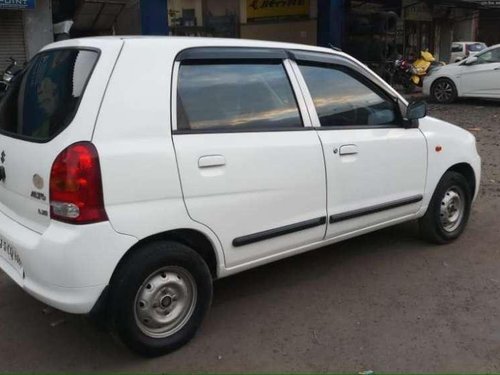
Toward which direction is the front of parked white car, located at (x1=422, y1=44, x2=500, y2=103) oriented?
to the viewer's left

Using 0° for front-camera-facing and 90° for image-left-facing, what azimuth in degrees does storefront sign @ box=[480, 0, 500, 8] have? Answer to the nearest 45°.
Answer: approximately 0°

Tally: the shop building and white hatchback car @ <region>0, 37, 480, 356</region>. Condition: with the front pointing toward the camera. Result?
1

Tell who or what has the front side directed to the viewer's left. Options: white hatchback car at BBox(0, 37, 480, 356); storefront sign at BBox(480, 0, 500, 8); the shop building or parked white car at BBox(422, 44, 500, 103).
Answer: the parked white car

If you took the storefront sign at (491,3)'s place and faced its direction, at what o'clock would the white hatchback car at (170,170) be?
The white hatchback car is roughly at 12 o'clock from the storefront sign.

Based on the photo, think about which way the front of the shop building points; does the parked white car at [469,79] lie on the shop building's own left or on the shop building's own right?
on the shop building's own left

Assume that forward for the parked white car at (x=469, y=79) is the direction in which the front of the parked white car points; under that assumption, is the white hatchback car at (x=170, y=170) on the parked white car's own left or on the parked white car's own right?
on the parked white car's own left

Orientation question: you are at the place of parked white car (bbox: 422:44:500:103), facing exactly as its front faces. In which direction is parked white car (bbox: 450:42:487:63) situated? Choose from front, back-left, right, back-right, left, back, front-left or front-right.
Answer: right

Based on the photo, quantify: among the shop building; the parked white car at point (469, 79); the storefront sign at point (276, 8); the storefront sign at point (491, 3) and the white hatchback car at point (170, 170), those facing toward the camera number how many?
3

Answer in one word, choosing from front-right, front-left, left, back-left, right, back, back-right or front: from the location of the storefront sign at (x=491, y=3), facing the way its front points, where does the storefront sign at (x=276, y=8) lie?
front-right

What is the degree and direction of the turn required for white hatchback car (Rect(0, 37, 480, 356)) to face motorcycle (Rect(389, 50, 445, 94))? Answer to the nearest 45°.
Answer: approximately 45° to its left

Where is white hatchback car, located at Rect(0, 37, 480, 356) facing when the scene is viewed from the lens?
facing away from the viewer and to the right of the viewer

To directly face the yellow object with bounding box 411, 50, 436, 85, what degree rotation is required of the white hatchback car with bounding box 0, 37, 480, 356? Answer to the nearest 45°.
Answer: approximately 45° to its left

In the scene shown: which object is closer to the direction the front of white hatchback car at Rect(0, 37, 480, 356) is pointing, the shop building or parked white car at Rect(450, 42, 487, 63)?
the parked white car
